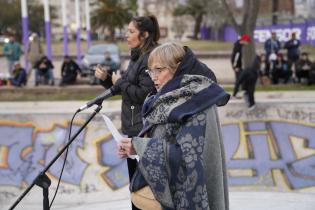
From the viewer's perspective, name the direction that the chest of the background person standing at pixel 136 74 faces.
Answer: to the viewer's left

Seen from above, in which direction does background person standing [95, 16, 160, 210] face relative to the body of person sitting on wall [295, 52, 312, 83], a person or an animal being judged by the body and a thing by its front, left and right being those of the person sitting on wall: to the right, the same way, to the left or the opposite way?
to the right

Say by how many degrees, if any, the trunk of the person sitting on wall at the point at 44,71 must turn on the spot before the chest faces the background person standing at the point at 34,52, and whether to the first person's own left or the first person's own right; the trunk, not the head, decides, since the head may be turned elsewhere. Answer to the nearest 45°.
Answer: approximately 180°

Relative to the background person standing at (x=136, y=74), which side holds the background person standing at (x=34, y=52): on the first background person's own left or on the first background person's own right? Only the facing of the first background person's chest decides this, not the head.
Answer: on the first background person's own right

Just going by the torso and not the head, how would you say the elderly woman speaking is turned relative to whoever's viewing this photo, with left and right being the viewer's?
facing to the left of the viewer

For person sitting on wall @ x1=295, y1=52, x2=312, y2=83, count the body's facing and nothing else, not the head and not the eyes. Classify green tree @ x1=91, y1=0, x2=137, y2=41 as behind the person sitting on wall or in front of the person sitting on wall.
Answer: behind

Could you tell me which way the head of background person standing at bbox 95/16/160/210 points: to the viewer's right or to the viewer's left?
to the viewer's left

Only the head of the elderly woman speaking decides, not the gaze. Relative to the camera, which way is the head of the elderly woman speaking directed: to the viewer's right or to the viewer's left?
to the viewer's left

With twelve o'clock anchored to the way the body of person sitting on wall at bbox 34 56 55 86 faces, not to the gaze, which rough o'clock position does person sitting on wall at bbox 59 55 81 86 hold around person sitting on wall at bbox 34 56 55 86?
person sitting on wall at bbox 59 55 81 86 is roughly at 10 o'clock from person sitting on wall at bbox 34 56 55 86.

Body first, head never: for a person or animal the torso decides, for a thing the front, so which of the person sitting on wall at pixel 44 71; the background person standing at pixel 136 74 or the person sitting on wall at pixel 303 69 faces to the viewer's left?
the background person standing

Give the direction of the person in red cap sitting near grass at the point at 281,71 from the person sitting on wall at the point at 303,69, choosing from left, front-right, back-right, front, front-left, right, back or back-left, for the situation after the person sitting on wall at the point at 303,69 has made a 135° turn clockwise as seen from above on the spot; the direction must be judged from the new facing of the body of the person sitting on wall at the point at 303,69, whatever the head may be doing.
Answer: front

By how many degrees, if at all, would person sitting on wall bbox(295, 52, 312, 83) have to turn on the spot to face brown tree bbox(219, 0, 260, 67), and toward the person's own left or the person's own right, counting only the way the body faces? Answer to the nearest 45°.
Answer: approximately 135° to the person's own right

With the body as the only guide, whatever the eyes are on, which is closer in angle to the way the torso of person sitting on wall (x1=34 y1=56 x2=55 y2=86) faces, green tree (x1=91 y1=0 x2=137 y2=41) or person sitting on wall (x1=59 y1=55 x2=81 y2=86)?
the person sitting on wall

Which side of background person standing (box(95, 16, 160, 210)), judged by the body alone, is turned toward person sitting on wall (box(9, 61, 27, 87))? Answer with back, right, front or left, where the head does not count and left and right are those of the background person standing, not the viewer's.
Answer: right
